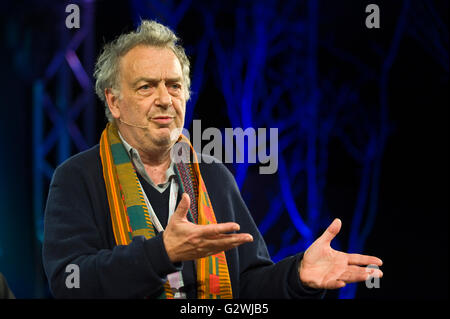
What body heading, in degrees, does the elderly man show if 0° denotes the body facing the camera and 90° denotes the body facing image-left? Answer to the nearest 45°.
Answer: approximately 315°
